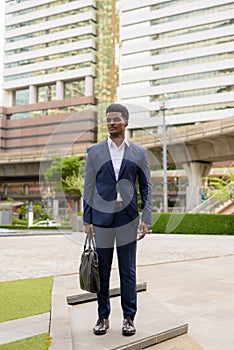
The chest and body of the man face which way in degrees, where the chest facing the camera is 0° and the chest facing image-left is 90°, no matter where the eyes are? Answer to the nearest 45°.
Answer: approximately 0°

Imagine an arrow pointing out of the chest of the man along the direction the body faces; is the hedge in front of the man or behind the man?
behind
